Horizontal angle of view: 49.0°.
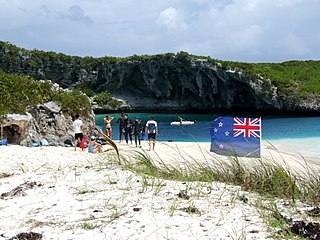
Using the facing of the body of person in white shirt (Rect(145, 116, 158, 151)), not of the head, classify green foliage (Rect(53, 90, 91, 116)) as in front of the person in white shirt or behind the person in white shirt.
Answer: in front

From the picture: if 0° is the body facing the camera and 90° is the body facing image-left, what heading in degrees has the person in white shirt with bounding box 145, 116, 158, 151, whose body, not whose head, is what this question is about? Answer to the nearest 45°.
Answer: approximately 180°

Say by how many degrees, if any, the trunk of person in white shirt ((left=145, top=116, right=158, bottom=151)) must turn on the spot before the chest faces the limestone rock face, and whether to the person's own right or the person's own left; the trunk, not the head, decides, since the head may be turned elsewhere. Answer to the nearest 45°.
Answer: approximately 45° to the person's own left
